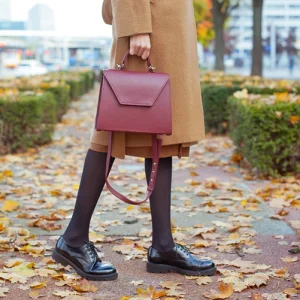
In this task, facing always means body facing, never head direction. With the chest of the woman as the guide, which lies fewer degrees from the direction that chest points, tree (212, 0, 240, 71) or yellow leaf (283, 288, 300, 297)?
the yellow leaf

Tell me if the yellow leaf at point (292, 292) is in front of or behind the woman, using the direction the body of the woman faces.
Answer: in front
